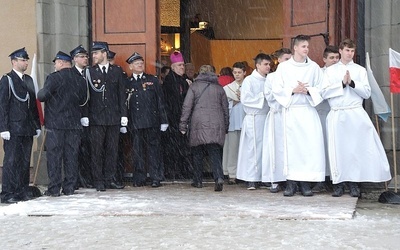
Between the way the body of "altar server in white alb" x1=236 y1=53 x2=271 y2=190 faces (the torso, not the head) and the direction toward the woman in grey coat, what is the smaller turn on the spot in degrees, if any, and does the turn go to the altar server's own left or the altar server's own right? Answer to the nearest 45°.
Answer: approximately 135° to the altar server's own right

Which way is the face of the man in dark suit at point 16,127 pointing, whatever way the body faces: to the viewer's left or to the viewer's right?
to the viewer's right

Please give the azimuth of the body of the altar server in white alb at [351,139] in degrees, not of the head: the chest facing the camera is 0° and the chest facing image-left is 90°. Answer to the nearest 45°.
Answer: approximately 0°

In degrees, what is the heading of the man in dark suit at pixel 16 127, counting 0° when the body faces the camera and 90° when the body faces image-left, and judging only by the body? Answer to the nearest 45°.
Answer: approximately 315°

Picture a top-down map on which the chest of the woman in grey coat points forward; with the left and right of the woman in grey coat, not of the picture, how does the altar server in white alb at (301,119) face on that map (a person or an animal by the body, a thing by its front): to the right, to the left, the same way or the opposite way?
the opposite way

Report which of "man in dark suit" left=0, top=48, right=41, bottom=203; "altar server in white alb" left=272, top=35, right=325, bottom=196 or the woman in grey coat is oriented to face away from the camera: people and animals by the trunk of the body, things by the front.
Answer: the woman in grey coat

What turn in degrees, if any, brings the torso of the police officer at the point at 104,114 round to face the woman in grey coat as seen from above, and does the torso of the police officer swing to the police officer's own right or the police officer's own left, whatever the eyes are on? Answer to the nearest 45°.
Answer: approximately 90° to the police officer's own left

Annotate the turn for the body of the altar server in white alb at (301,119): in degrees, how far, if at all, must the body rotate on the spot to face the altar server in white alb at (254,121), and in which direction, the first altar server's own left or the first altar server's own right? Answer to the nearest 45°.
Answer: approximately 135° to the first altar server's own right

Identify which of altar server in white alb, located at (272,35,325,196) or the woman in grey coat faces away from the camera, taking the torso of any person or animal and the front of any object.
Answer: the woman in grey coat
